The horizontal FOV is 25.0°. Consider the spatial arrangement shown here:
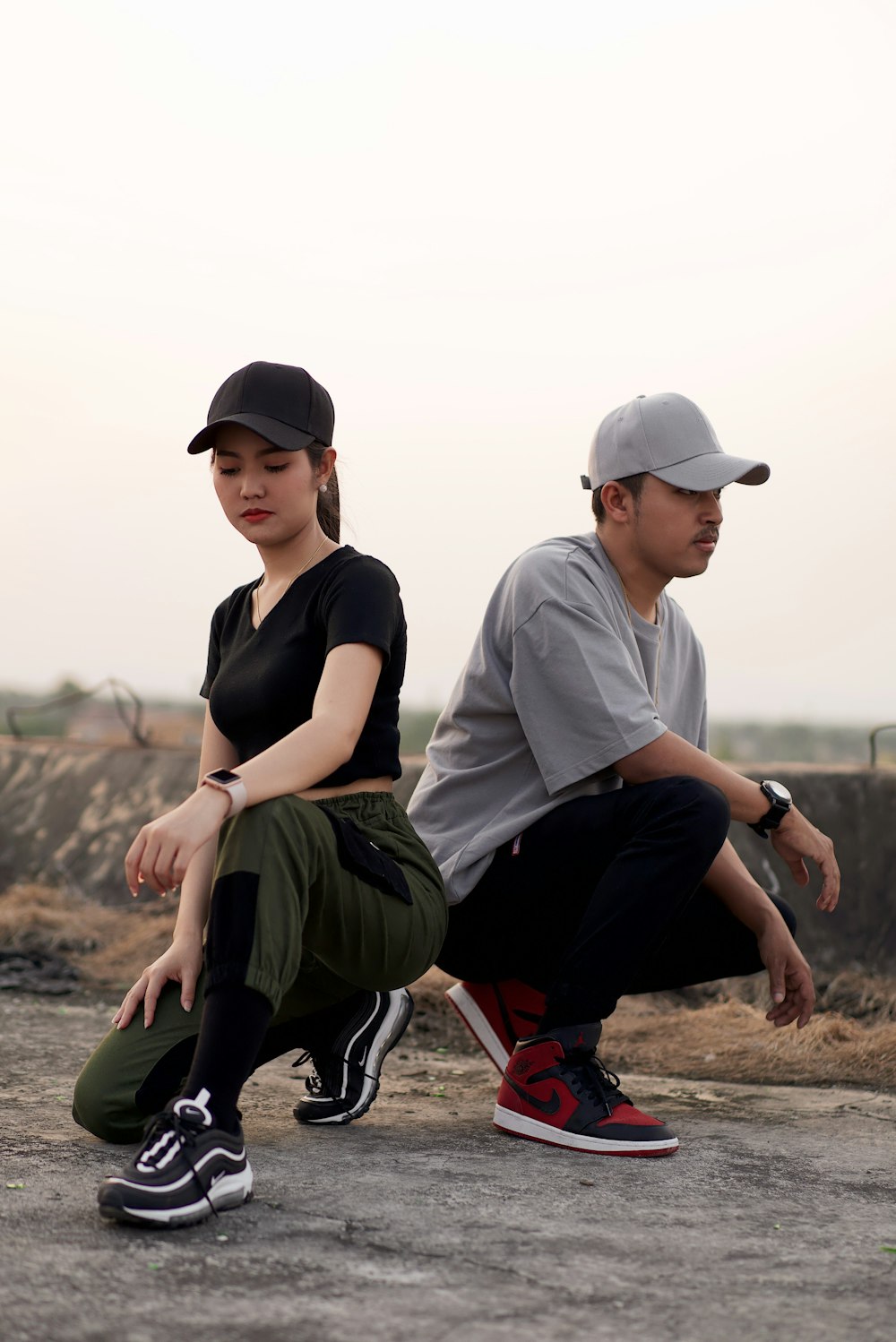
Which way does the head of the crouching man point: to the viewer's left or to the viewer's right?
to the viewer's right

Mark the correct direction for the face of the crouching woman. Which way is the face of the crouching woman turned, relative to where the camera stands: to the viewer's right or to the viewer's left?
to the viewer's left

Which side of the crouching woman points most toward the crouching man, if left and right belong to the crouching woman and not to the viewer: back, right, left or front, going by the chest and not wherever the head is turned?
back

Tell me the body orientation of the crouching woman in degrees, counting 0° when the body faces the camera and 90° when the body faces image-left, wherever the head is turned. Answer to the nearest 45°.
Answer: approximately 45°
